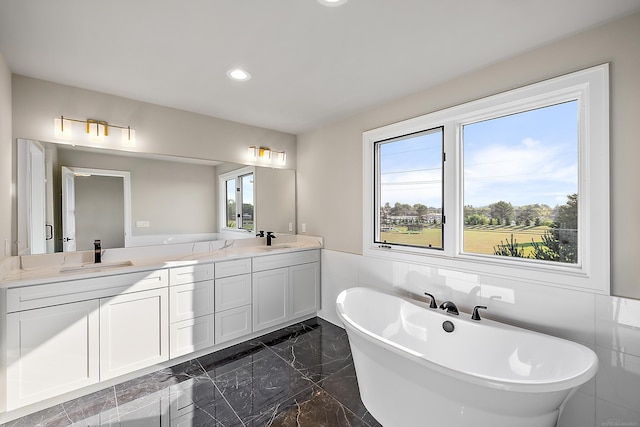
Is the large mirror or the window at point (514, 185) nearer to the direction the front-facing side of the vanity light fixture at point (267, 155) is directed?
the window

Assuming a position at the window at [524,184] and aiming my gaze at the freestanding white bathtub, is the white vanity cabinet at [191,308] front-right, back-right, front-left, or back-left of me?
front-right

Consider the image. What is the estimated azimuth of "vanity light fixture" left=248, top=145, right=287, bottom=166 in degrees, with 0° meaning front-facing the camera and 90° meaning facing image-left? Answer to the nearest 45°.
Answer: approximately 315°

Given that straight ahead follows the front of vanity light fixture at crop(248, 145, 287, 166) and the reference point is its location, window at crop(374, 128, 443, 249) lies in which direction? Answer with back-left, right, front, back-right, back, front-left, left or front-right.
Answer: front

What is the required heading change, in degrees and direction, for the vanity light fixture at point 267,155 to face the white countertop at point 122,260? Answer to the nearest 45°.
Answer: approximately 90° to its right

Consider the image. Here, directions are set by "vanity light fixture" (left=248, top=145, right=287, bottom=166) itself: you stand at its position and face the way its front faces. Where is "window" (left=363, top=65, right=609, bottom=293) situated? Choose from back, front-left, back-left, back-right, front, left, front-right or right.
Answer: front

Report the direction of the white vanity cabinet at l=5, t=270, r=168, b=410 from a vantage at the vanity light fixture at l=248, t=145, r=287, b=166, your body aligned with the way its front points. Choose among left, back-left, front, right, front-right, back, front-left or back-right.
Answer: right

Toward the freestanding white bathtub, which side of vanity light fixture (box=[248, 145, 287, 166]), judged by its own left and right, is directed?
front

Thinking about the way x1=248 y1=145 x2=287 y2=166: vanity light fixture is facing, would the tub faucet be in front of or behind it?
in front

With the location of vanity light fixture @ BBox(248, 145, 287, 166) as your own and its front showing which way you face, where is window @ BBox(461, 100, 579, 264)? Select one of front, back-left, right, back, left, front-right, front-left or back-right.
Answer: front

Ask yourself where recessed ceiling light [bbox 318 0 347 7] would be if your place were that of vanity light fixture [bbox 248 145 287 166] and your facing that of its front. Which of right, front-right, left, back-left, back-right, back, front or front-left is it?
front-right
